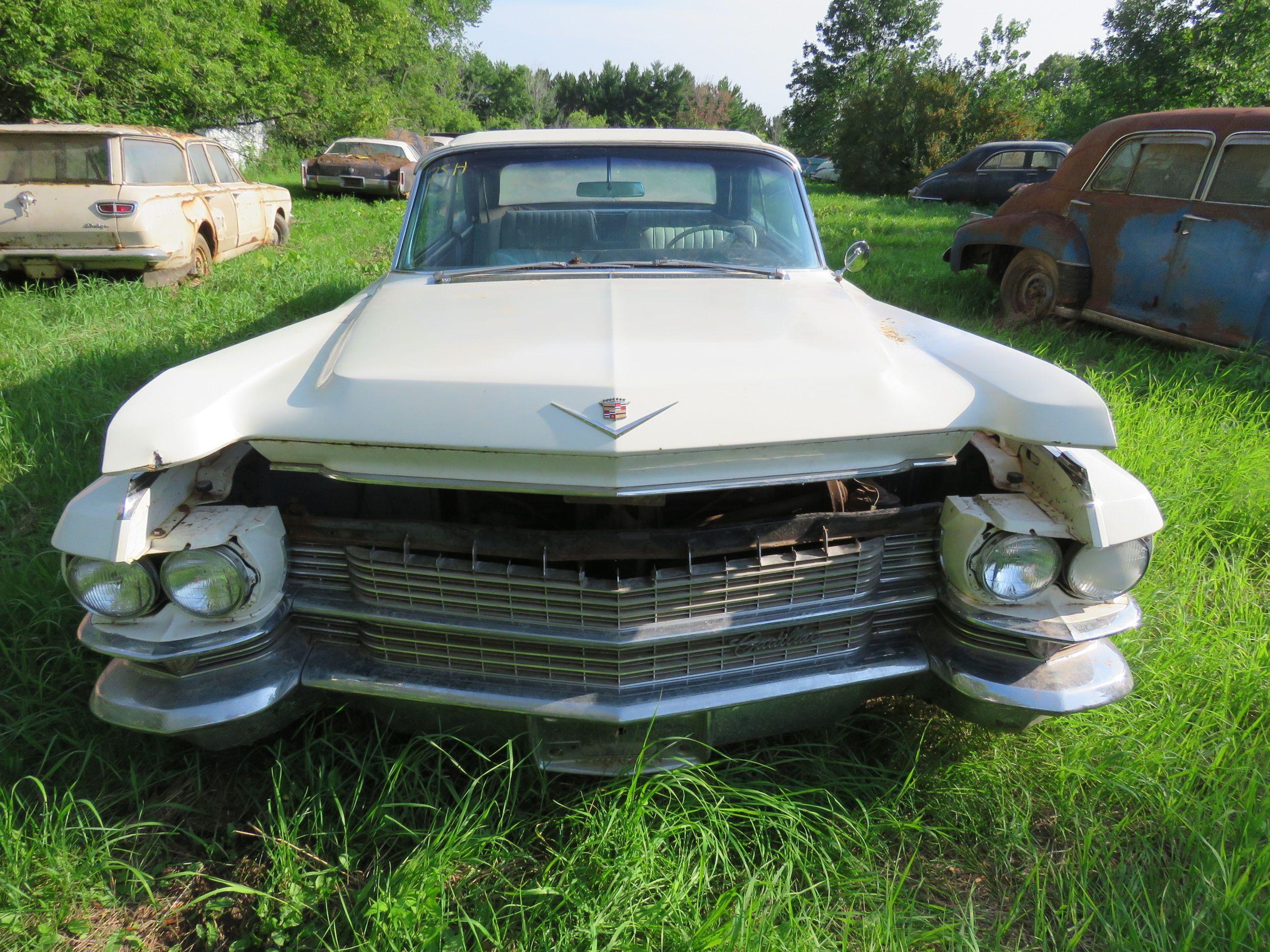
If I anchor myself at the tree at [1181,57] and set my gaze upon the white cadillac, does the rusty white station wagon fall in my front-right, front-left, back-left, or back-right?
front-right

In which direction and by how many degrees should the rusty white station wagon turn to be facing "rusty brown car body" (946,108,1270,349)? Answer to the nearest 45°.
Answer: approximately 90° to its right

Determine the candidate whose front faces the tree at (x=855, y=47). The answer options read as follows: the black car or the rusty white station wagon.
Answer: the rusty white station wagon

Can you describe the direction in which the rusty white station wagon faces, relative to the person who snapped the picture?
facing away from the viewer and to the right of the viewer

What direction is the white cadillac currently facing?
toward the camera

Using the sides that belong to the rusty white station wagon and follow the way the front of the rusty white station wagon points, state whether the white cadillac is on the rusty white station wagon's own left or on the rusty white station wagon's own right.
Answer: on the rusty white station wagon's own right

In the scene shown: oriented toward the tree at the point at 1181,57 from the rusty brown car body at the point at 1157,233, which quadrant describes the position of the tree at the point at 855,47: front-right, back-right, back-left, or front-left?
front-left

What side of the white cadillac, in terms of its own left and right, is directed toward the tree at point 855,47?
back

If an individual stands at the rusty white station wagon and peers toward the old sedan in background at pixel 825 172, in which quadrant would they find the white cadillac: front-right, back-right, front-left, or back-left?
back-right
